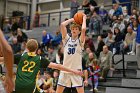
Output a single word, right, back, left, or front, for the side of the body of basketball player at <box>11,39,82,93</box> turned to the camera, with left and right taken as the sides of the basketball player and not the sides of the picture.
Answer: back

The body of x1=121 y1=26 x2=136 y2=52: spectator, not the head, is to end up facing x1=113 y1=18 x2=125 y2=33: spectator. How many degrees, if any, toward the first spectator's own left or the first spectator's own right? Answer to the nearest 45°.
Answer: approximately 135° to the first spectator's own right

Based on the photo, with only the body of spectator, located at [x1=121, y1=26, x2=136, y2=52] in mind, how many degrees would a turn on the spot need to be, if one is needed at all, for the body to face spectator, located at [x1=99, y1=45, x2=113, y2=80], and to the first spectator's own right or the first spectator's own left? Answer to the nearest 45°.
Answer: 0° — they already face them

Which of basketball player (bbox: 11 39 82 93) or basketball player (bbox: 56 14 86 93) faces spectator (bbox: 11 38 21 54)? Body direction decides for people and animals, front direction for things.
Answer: basketball player (bbox: 11 39 82 93)
